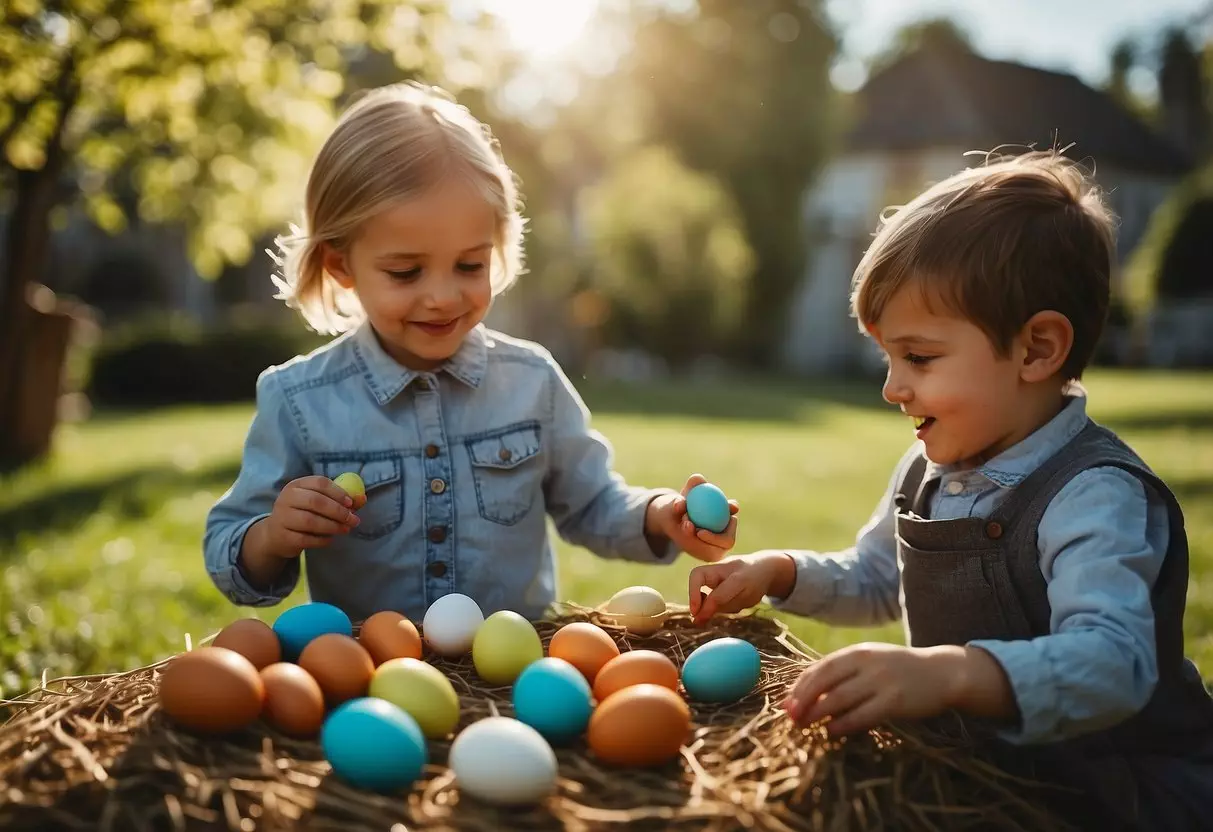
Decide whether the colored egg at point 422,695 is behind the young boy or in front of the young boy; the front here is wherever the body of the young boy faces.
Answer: in front

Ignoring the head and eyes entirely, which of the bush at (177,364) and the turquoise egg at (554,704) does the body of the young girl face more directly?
the turquoise egg

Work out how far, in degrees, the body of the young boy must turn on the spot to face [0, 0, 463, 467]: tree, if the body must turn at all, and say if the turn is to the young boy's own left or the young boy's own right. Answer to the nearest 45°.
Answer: approximately 90° to the young boy's own right

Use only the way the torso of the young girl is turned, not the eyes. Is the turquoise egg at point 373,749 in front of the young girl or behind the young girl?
in front

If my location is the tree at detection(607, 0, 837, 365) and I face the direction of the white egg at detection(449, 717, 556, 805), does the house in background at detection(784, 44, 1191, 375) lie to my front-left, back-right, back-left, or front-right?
back-left

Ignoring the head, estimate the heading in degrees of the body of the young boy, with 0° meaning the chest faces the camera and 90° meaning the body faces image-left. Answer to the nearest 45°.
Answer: approximately 45°

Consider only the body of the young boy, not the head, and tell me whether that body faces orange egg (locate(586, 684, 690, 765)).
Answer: yes

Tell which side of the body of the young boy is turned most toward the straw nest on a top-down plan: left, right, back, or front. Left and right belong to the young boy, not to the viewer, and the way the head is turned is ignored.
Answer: front

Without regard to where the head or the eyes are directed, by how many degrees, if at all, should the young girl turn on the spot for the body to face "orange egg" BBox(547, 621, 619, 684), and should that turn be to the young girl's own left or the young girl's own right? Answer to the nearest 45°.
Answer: approximately 45° to the young girl's own left

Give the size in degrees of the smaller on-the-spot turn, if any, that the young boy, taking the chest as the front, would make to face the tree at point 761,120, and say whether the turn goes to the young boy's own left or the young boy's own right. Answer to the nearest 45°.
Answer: approximately 135° to the young boy's own right

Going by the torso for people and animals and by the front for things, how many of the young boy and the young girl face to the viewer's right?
0

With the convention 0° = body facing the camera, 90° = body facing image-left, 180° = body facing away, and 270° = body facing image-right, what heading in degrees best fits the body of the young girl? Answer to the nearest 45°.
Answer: approximately 0°

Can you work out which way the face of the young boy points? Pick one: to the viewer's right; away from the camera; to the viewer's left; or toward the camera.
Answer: to the viewer's left
